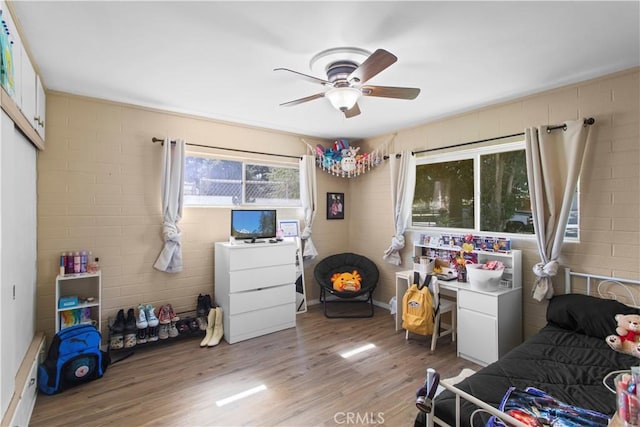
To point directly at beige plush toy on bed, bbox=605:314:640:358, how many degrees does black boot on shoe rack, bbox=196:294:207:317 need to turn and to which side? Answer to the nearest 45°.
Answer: approximately 45° to its left

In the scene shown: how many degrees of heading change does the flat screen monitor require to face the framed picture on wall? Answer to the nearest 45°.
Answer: approximately 135° to its left

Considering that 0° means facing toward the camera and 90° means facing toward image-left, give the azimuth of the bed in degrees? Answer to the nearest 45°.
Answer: approximately 45°

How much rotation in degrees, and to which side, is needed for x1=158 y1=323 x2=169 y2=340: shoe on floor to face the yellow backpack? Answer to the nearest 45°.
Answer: approximately 45° to its left

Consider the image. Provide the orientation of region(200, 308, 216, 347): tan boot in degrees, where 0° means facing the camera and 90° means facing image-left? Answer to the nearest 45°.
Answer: approximately 45°

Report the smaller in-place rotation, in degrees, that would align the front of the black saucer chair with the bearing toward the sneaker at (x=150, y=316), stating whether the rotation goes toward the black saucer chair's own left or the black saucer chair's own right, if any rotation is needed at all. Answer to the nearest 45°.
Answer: approximately 45° to the black saucer chair's own right

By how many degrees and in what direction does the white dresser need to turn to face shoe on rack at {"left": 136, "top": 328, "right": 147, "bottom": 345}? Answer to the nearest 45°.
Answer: approximately 135° to its right

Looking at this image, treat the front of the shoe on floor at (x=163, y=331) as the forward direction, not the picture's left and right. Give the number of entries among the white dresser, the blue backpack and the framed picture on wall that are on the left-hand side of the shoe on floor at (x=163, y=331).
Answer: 2

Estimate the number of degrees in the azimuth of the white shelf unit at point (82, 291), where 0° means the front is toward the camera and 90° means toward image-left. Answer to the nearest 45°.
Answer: approximately 0°
